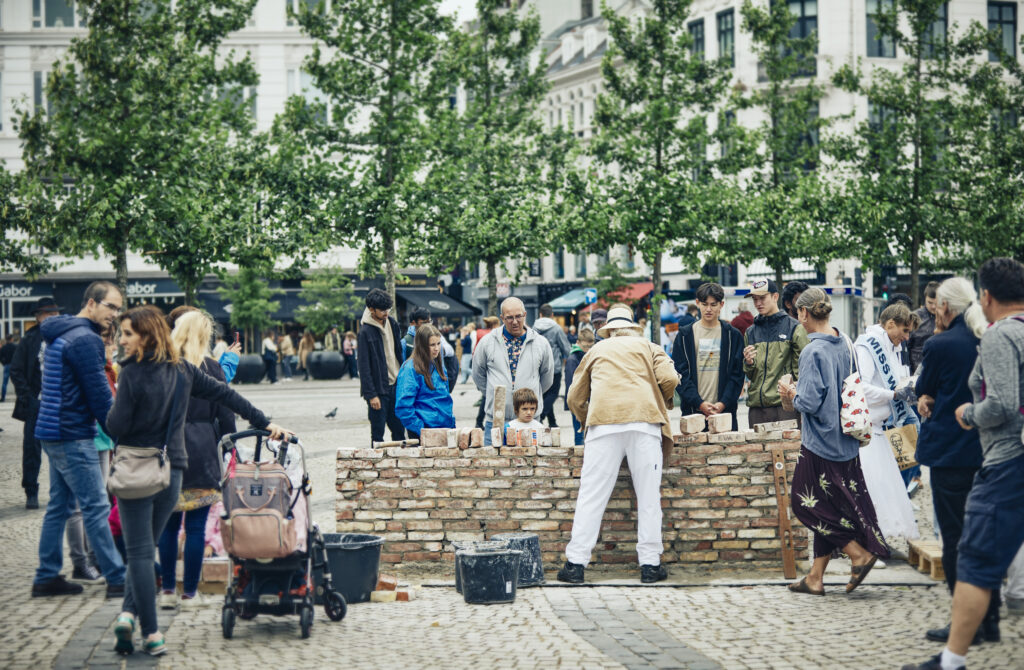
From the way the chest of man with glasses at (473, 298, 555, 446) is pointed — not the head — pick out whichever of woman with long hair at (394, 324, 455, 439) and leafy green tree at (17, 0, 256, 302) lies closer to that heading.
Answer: the woman with long hair

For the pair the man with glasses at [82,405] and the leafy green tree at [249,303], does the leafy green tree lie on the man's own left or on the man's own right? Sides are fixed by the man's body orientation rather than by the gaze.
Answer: on the man's own left

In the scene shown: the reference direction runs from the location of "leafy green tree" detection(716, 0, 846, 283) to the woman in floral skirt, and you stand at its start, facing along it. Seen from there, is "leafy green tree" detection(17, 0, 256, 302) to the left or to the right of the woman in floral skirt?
right

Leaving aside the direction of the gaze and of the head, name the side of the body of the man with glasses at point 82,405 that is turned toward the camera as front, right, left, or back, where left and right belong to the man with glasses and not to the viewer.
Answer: right

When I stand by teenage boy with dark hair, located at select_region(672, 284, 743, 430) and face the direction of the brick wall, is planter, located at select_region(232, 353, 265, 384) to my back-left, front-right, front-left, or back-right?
back-right

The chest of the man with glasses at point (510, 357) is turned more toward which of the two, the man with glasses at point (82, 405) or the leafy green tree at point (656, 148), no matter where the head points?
the man with glasses

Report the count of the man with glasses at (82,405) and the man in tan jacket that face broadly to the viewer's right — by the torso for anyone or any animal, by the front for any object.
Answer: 1

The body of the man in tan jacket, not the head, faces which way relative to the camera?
away from the camera

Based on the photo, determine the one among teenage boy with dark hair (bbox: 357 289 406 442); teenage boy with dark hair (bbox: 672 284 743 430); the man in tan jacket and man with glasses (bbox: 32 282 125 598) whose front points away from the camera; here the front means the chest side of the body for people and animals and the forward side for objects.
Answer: the man in tan jacket

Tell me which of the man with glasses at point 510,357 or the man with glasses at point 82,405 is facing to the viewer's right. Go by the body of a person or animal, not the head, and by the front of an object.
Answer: the man with glasses at point 82,405
